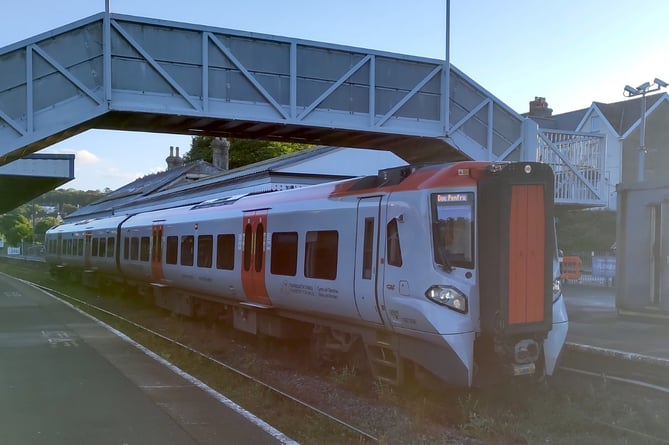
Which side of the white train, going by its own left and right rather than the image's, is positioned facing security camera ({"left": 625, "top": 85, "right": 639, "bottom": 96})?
left

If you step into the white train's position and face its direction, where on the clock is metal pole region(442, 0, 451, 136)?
The metal pole is roughly at 12 o'clock from the white train.

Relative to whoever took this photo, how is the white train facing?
facing the viewer and to the right of the viewer

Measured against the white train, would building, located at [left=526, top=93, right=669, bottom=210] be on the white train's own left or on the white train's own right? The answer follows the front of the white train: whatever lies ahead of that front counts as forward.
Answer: on the white train's own left
